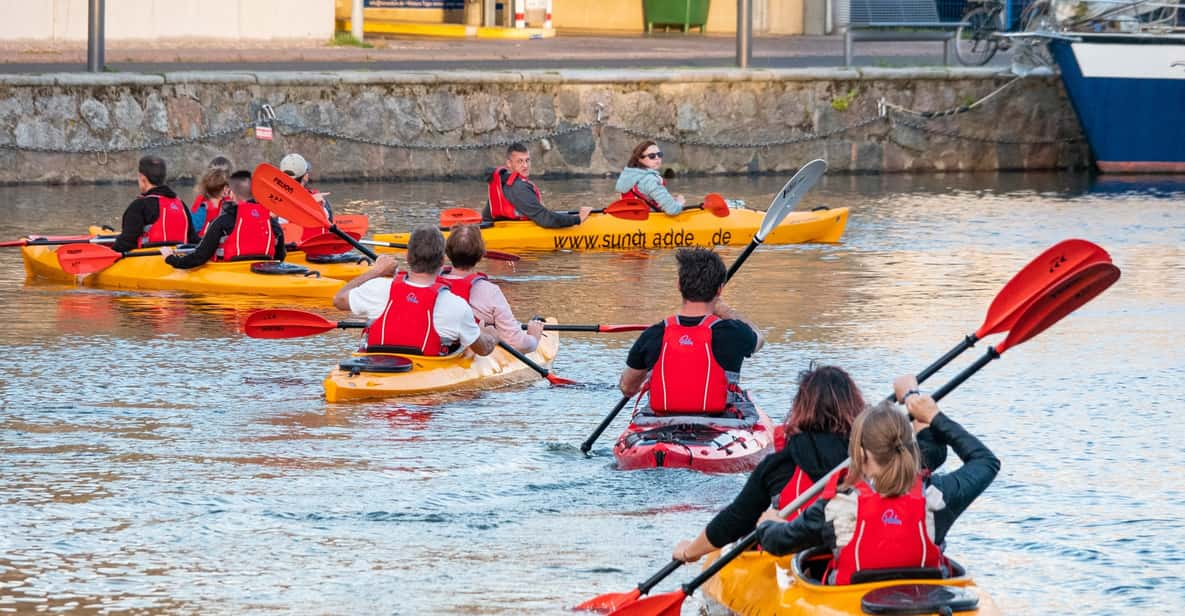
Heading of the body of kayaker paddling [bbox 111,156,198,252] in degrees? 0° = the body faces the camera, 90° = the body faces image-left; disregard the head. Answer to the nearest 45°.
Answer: approximately 135°

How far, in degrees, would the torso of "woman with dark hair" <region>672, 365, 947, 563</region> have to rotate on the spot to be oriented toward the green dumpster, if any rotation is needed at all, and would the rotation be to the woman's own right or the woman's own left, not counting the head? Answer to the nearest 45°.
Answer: approximately 45° to the woman's own right

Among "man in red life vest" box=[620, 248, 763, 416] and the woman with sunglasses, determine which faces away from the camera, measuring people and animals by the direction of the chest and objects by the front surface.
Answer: the man in red life vest

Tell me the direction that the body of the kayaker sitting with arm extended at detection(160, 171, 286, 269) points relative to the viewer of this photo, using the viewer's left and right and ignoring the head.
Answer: facing away from the viewer and to the left of the viewer

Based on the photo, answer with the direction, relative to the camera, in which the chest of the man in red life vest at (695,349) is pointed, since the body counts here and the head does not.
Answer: away from the camera

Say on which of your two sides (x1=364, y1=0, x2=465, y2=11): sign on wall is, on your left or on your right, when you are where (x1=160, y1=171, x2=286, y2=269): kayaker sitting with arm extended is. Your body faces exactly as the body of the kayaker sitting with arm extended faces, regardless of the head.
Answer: on your right
